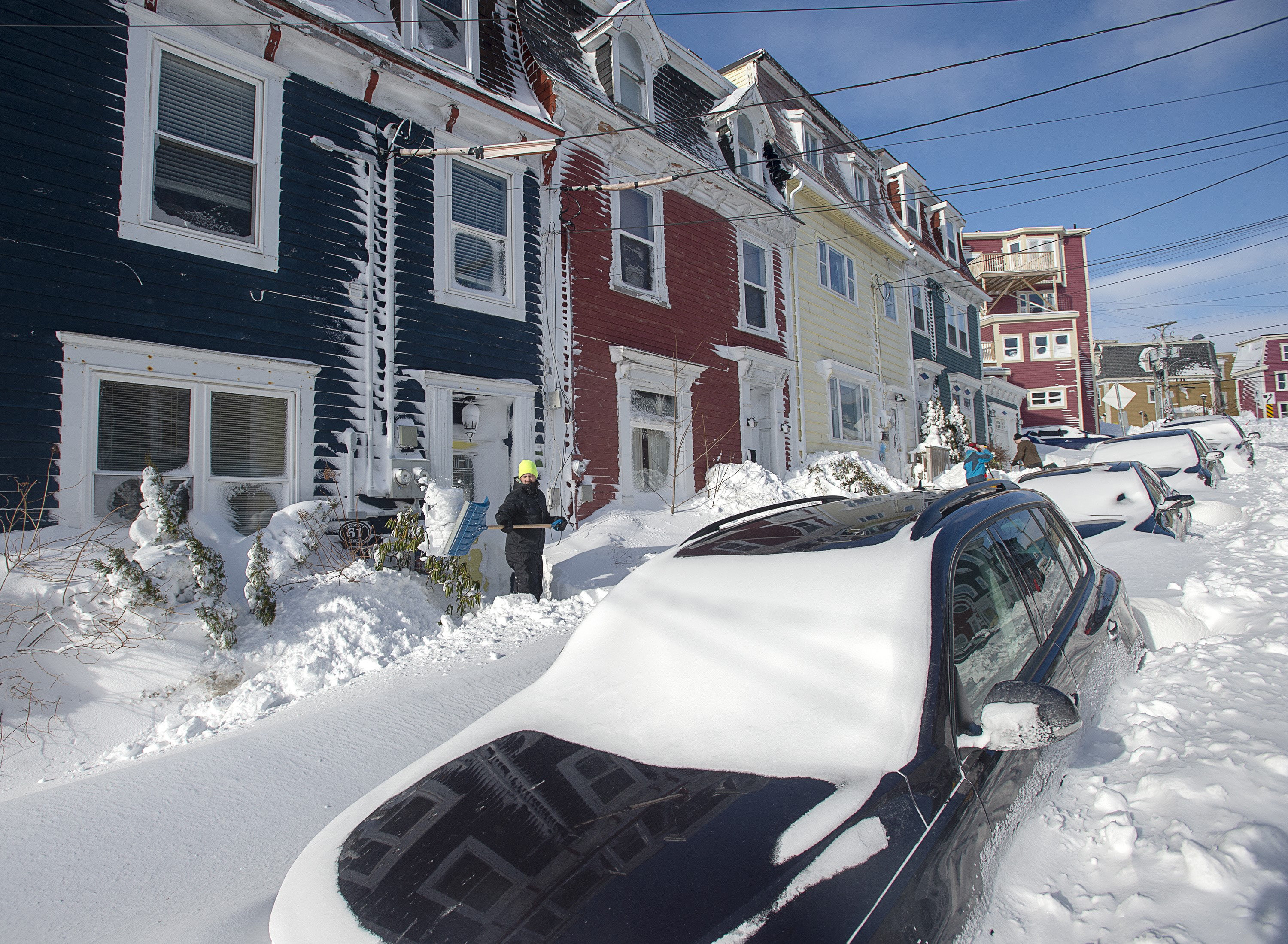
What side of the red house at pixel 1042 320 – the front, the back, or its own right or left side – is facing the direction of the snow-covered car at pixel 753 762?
front

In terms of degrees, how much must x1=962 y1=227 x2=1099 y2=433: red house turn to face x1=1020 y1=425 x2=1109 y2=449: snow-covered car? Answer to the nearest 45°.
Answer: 0° — it already faces it

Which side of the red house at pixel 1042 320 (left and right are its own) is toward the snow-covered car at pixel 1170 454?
front

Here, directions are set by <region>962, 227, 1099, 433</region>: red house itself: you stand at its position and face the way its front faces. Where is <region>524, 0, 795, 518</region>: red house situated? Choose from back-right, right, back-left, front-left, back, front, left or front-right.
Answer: front

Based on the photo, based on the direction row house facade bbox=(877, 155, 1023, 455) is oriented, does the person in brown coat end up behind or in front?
in front

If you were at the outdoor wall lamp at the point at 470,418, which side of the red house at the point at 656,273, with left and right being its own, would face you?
right

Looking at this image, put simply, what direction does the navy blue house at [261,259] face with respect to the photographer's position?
facing the viewer and to the right of the viewer

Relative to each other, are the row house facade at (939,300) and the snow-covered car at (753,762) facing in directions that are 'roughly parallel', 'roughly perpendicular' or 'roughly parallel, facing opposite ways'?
roughly perpendicular

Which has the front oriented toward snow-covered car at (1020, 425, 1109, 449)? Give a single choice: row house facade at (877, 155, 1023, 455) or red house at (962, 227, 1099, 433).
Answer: the red house

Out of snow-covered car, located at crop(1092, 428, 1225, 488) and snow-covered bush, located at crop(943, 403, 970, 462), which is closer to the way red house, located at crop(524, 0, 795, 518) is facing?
the snow-covered car

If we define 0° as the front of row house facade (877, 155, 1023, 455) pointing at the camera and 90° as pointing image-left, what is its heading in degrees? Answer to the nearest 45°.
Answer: approximately 315°

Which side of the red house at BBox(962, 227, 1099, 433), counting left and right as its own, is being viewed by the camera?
front
